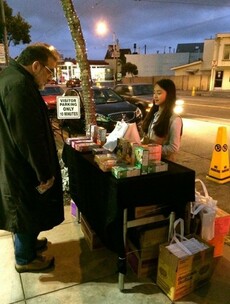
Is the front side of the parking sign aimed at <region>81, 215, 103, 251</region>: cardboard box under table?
yes

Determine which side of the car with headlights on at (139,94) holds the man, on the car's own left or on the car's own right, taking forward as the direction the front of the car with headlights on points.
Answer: on the car's own right

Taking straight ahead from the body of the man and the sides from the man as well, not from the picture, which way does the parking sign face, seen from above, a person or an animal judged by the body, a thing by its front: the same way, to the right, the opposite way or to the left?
to the right

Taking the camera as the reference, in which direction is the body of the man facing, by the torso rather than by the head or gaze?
to the viewer's right

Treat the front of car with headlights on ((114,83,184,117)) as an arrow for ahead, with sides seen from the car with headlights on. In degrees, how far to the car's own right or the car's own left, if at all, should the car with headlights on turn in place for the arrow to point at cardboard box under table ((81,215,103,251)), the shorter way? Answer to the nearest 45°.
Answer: approximately 45° to the car's own right

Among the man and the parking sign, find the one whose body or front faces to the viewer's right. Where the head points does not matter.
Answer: the man

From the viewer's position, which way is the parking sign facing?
facing the viewer

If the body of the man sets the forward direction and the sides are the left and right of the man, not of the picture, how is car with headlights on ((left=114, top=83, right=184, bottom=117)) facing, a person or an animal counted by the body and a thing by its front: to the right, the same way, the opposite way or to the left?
to the right

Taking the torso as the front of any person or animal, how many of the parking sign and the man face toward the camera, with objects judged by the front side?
1

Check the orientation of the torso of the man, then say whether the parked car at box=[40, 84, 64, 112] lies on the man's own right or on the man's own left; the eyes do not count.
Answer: on the man's own left

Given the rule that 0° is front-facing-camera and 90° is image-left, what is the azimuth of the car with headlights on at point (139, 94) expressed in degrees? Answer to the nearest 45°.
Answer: approximately 315°

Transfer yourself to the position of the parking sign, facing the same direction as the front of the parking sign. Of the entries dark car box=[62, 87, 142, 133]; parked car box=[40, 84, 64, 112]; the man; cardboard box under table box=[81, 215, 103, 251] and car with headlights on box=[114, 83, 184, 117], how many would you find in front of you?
2

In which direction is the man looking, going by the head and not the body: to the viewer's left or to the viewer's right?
to the viewer's right
